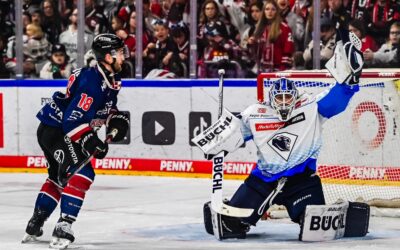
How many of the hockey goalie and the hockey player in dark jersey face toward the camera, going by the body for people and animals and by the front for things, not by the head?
1

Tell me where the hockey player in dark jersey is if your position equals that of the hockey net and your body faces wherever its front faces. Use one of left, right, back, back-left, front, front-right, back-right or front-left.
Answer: front-right

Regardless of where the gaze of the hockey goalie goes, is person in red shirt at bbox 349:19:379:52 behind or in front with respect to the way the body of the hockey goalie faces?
behind

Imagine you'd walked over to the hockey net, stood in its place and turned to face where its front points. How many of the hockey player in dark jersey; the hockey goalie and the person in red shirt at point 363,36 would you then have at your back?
1

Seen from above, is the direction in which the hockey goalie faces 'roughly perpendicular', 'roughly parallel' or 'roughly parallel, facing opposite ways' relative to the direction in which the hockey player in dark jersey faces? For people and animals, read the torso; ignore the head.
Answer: roughly perpendicular

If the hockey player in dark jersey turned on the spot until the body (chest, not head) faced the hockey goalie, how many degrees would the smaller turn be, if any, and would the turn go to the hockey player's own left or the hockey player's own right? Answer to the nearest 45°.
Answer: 0° — they already face them

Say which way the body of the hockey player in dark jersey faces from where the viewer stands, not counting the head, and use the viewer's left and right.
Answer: facing to the right of the viewer

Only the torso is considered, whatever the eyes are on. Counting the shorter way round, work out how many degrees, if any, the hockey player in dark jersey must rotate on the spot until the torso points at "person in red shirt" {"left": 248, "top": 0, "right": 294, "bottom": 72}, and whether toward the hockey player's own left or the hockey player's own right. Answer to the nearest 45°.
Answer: approximately 45° to the hockey player's own left

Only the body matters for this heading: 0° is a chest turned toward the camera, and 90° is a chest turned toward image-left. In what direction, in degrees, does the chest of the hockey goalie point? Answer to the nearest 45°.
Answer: approximately 0°

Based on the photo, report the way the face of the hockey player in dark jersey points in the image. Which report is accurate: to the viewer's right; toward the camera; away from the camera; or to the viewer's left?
to the viewer's right

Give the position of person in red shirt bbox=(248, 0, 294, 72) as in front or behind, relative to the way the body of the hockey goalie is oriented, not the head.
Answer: behind
